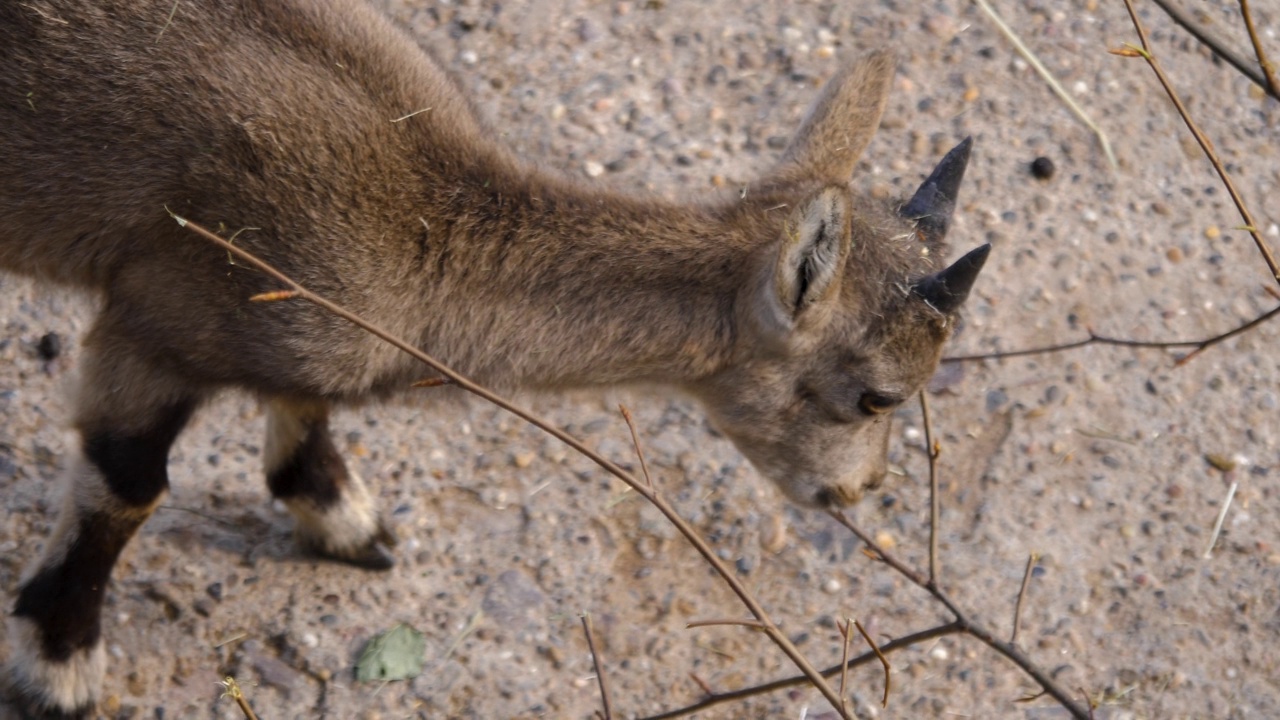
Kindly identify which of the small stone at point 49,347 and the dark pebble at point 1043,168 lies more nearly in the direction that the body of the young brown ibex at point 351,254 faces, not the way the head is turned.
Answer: the dark pebble

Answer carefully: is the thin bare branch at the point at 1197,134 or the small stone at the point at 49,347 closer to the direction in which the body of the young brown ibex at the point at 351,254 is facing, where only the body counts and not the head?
the thin bare branch

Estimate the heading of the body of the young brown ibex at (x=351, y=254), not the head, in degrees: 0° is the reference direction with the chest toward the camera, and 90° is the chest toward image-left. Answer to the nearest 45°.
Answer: approximately 270°

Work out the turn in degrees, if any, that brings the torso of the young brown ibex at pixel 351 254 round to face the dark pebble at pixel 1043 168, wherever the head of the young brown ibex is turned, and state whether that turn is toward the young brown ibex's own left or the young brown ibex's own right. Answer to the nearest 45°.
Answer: approximately 45° to the young brown ibex's own left

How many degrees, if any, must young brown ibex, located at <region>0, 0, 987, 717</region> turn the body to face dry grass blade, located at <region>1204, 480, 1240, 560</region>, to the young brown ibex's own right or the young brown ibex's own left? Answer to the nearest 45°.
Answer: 0° — it already faces it
